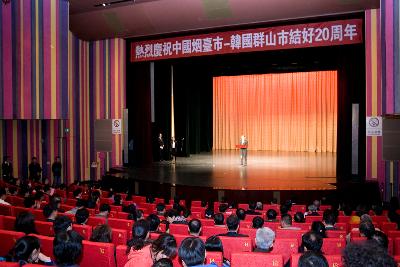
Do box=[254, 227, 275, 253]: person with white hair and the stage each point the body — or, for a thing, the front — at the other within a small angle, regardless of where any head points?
yes

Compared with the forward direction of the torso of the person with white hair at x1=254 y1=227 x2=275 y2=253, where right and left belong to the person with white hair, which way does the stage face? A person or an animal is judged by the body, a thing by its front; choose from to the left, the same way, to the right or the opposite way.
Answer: the opposite way

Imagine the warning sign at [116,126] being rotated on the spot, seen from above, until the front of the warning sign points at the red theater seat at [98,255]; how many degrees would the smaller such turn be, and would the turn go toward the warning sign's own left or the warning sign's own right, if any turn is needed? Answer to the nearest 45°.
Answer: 0° — it already faces it

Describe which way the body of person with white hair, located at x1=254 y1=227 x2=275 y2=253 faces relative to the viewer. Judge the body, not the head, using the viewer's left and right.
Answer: facing away from the viewer

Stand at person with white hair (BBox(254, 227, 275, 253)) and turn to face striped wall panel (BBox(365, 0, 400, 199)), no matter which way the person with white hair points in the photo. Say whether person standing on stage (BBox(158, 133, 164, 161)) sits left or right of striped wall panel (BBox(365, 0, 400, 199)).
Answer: left

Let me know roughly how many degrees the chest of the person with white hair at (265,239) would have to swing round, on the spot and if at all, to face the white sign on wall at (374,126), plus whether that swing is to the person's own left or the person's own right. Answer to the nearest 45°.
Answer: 0° — they already face it

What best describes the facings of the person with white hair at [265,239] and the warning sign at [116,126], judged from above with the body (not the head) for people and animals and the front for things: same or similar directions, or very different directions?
very different directions

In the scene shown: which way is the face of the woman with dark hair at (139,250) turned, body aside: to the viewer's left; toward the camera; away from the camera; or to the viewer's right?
away from the camera

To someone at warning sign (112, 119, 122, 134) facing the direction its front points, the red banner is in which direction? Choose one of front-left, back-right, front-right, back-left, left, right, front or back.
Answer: front-left

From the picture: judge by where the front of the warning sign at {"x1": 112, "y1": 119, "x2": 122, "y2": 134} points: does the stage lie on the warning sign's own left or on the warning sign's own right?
on the warning sign's own left
